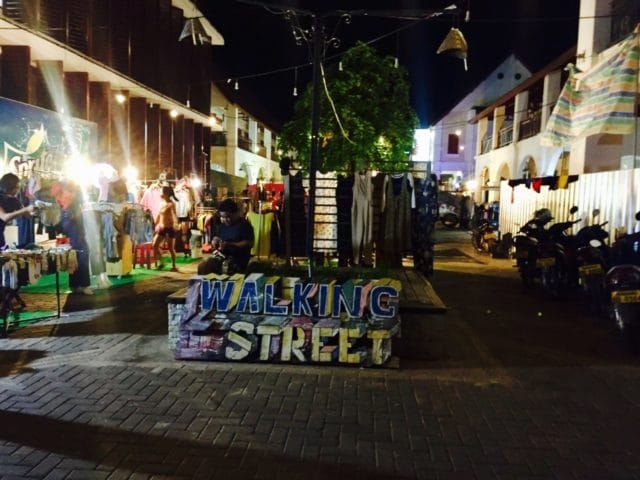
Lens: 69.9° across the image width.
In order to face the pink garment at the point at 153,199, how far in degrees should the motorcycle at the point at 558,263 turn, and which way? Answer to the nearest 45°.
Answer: approximately 135° to its left

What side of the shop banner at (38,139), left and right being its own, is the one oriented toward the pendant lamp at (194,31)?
front

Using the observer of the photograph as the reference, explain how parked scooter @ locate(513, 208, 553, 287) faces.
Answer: facing away from the viewer and to the right of the viewer

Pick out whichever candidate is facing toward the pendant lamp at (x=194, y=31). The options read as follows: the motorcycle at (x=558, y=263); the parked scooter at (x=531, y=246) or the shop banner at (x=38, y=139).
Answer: the shop banner

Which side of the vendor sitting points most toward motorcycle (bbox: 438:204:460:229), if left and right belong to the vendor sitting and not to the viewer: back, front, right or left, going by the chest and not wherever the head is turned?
back

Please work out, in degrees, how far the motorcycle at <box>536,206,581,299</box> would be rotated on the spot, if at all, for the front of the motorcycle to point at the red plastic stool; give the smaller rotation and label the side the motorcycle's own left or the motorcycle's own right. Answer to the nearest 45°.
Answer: approximately 135° to the motorcycle's own left

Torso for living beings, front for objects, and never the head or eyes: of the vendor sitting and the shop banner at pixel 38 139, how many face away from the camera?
0

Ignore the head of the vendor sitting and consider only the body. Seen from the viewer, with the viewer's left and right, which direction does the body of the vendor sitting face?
facing the viewer and to the left of the viewer

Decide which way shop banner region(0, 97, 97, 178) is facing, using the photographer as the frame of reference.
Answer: facing the viewer and to the right of the viewer

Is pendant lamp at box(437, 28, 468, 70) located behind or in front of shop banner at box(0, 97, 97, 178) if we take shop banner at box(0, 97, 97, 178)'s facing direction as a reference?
in front
